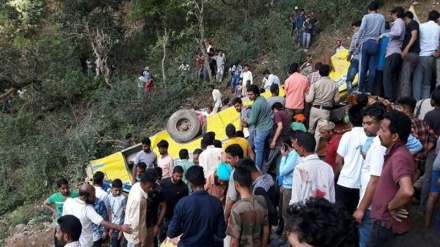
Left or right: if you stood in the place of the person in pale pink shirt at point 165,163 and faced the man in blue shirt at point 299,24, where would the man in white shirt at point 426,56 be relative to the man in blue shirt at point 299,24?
right

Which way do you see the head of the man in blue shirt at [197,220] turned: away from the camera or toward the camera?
away from the camera

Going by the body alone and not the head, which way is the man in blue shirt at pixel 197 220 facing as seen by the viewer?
away from the camera

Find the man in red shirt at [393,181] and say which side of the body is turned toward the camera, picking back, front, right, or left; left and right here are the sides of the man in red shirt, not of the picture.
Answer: left

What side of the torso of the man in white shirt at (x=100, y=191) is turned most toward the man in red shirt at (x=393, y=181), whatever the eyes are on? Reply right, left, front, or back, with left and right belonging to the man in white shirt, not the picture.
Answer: right

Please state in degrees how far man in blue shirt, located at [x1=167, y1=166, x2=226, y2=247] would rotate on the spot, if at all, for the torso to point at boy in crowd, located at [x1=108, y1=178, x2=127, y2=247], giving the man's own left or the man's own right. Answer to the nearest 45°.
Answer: approximately 45° to the man's own left

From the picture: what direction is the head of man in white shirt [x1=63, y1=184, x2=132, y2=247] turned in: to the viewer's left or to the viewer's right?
to the viewer's right

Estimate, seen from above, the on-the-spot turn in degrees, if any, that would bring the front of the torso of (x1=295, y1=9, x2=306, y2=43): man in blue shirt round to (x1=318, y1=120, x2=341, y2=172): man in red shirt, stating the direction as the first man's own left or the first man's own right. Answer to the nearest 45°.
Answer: approximately 45° to the first man's own left

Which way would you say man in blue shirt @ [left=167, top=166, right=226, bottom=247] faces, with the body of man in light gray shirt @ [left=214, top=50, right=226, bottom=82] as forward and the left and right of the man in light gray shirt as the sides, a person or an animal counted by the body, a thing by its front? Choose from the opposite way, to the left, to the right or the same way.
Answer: the opposite way
